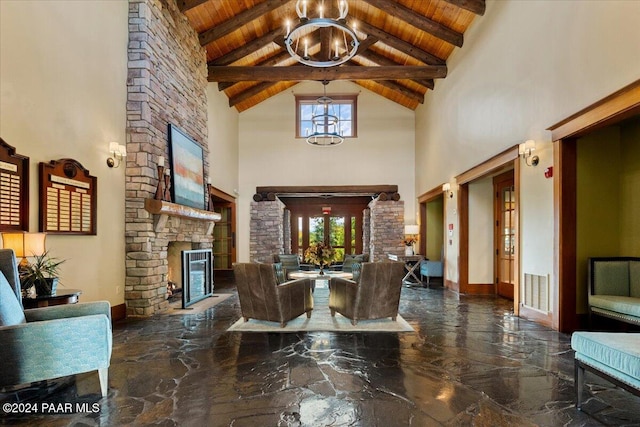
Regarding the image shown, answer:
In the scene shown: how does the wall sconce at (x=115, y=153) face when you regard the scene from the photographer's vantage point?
facing the viewer and to the right of the viewer

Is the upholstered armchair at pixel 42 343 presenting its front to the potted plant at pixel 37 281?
no

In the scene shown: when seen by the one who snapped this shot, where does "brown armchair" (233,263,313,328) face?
facing away from the viewer and to the right of the viewer

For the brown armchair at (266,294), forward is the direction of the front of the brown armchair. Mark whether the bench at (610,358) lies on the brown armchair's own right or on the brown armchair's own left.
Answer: on the brown armchair's own right

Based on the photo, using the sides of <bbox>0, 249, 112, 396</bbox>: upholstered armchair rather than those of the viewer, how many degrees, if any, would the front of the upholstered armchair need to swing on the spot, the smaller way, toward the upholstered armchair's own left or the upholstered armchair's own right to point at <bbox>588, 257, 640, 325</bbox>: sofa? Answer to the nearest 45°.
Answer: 0° — it already faces it

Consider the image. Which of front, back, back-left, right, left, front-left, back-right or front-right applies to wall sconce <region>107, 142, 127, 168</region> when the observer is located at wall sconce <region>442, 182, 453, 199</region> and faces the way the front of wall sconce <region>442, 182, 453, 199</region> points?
front

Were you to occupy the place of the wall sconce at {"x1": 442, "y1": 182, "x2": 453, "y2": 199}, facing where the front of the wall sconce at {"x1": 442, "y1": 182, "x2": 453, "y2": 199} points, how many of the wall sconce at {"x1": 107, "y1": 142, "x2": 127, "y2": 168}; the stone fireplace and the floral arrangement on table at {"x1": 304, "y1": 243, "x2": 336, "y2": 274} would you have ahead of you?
3

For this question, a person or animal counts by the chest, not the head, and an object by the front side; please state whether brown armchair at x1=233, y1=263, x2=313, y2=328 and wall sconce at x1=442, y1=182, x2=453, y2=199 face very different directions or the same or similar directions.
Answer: very different directions

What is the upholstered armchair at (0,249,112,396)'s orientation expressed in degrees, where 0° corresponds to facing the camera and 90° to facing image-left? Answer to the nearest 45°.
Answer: approximately 270°

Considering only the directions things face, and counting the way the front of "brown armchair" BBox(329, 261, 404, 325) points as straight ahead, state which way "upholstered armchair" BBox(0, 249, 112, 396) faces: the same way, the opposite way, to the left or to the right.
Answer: to the right

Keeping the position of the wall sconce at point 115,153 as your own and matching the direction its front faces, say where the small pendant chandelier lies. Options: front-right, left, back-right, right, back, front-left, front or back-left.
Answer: left

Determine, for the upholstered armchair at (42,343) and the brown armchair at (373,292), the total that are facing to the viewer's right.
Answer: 1

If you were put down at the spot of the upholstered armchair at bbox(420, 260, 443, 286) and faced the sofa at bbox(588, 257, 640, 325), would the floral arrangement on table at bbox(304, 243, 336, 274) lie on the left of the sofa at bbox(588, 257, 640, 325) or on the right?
right

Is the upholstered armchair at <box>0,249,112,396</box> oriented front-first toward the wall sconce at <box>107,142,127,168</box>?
no

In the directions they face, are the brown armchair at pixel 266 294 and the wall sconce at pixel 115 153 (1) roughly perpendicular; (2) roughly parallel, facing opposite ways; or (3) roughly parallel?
roughly perpendicular

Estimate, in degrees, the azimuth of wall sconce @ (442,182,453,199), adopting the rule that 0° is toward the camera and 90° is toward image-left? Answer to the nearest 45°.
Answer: approximately 45°

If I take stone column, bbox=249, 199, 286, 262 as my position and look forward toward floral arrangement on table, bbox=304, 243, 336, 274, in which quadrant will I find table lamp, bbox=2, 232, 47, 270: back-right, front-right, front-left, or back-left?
front-right

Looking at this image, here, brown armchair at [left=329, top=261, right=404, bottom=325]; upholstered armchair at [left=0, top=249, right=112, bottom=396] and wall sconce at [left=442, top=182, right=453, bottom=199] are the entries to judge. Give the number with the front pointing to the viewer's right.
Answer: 1

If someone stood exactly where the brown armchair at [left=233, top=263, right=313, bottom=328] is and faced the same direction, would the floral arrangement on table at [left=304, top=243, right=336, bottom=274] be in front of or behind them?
in front

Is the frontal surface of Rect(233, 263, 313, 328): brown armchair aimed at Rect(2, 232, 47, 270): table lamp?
no
